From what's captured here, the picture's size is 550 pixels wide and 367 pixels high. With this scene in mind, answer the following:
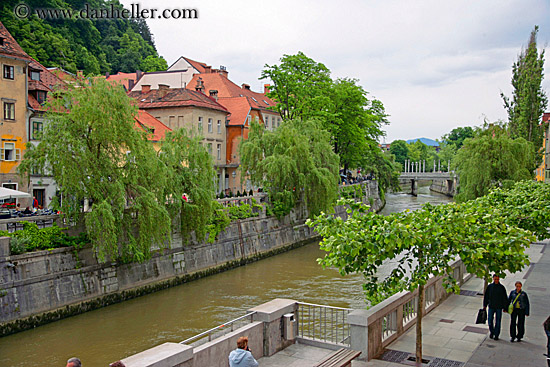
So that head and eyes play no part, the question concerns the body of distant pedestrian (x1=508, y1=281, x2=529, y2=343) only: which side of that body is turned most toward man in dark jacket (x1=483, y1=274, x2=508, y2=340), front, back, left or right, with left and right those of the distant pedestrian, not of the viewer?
right

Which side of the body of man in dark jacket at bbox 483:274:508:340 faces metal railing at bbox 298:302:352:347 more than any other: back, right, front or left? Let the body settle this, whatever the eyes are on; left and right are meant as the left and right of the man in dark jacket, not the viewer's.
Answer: right

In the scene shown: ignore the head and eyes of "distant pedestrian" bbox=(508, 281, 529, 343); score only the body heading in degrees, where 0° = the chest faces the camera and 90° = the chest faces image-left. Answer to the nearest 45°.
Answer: approximately 0°

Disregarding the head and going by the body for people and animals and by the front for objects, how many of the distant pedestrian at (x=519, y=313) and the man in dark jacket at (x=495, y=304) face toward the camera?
2

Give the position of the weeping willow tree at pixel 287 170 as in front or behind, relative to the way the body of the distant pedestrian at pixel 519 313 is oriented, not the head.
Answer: behind

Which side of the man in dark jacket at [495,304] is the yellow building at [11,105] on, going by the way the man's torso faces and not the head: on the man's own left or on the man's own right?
on the man's own right

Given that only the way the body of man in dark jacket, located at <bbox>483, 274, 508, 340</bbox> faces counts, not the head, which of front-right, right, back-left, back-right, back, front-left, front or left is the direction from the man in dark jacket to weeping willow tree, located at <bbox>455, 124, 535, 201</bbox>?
back

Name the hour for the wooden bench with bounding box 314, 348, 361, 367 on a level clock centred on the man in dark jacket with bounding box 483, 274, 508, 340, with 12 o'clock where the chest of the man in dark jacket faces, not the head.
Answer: The wooden bench is roughly at 1 o'clock from the man in dark jacket.

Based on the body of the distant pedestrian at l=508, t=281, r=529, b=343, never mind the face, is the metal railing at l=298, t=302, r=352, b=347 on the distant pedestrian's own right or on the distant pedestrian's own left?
on the distant pedestrian's own right

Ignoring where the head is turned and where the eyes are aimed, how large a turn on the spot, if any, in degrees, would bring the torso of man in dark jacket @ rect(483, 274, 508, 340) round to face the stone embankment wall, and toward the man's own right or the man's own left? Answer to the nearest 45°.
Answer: approximately 90° to the man's own right

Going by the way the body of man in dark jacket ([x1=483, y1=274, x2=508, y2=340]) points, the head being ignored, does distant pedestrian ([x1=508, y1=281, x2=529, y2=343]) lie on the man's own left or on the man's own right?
on the man's own left

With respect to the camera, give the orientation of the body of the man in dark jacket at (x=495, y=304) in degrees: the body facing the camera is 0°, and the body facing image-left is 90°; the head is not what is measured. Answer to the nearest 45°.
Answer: approximately 0°
